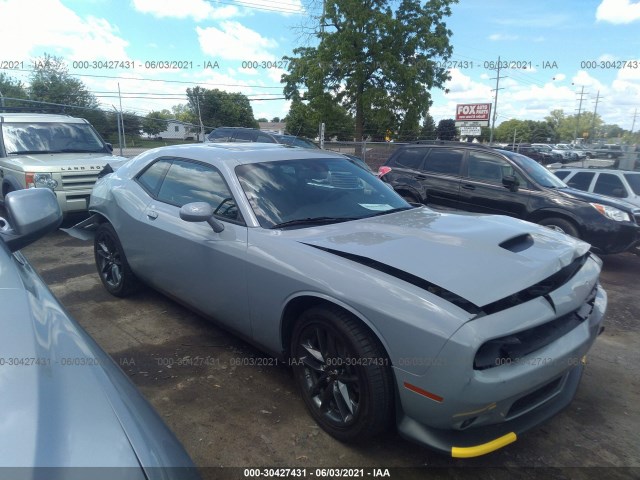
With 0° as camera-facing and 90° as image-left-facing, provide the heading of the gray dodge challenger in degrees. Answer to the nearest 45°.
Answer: approximately 315°

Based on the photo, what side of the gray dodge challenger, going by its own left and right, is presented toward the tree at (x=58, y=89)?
back

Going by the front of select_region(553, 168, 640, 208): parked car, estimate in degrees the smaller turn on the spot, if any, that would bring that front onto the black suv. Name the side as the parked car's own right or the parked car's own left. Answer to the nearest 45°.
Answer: approximately 90° to the parked car's own right

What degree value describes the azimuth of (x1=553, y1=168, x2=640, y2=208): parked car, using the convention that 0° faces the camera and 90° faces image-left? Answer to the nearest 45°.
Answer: approximately 315°
